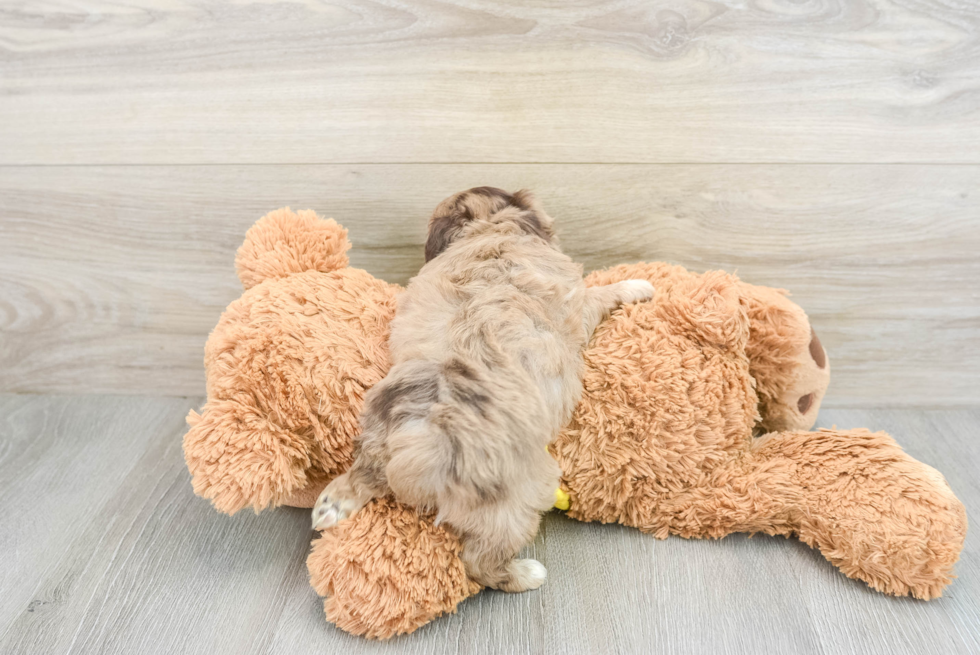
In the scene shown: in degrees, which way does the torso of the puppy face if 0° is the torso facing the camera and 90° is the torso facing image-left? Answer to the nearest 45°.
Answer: approximately 180°
